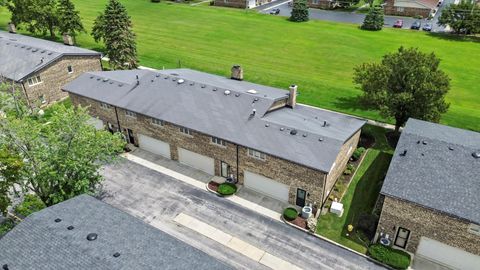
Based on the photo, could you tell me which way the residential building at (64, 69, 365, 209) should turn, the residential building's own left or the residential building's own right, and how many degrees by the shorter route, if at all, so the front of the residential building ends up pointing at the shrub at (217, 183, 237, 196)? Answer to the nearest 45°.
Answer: approximately 45° to the residential building's own left

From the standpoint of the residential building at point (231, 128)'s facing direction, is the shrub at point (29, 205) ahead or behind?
ahead

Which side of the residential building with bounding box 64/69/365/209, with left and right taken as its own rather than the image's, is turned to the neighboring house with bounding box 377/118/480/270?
left

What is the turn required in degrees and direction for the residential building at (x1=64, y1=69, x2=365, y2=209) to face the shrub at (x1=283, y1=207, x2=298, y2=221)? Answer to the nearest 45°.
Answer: approximately 90° to its left

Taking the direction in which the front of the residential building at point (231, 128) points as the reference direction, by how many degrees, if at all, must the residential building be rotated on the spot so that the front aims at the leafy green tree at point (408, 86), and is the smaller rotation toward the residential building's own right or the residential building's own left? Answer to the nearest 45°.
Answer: approximately 135° to the residential building's own left

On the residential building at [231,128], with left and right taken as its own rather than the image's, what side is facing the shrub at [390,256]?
left

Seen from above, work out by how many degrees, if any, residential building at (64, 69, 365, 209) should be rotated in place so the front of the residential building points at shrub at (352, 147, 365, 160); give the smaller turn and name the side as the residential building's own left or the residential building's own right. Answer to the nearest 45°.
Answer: approximately 135° to the residential building's own left

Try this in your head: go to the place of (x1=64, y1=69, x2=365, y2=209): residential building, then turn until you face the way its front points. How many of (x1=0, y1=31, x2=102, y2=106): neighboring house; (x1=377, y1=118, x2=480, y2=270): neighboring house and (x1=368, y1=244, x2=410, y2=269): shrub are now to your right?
1

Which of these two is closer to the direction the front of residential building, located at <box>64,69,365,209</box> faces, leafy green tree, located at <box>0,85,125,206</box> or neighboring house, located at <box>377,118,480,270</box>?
the leafy green tree

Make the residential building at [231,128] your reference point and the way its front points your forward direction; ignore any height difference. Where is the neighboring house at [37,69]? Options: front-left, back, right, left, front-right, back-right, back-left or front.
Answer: right

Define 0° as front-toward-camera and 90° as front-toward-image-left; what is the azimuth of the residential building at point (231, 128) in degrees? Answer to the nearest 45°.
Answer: approximately 45°

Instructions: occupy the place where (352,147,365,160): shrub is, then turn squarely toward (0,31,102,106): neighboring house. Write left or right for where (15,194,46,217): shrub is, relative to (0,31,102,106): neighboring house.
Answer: left

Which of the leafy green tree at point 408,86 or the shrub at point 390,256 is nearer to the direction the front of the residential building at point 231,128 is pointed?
the shrub
